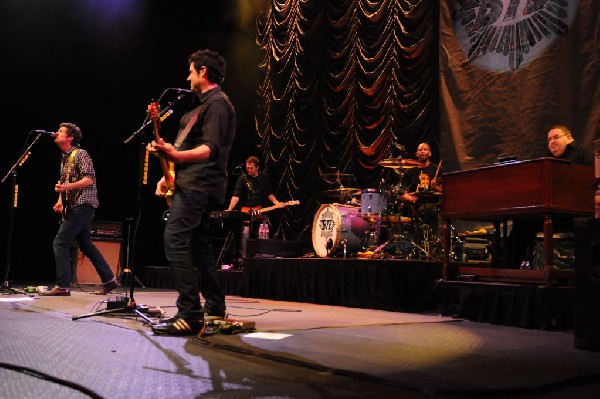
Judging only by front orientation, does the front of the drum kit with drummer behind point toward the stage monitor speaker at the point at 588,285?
no

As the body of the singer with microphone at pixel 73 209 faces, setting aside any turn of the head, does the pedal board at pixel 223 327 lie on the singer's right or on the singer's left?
on the singer's left

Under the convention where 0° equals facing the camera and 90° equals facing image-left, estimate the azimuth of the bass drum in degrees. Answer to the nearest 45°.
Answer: approximately 45°

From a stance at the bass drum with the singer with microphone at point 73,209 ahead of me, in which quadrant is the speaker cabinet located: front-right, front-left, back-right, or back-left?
front-right

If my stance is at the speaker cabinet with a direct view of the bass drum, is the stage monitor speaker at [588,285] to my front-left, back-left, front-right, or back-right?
front-right

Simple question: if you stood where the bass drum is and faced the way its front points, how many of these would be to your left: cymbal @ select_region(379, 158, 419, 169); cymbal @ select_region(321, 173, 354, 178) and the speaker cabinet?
1

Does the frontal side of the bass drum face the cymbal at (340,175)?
no

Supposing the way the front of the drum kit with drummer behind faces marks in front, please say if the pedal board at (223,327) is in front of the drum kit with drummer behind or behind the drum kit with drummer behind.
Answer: in front

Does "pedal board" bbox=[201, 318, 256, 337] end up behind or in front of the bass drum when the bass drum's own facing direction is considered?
in front

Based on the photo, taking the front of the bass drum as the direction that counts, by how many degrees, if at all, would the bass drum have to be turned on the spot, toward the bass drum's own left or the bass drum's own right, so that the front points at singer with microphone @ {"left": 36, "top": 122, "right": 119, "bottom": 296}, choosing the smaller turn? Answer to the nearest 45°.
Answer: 0° — it already faces them

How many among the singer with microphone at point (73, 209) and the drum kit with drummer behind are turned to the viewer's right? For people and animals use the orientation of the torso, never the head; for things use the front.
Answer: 0

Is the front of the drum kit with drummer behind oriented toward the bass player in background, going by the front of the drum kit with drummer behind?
no

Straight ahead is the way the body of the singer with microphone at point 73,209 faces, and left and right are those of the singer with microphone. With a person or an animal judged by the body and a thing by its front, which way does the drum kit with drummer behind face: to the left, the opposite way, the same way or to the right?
the same way

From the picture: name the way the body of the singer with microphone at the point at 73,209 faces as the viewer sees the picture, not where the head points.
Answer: to the viewer's left

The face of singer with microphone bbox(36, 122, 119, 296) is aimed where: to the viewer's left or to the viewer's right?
to the viewer's left
